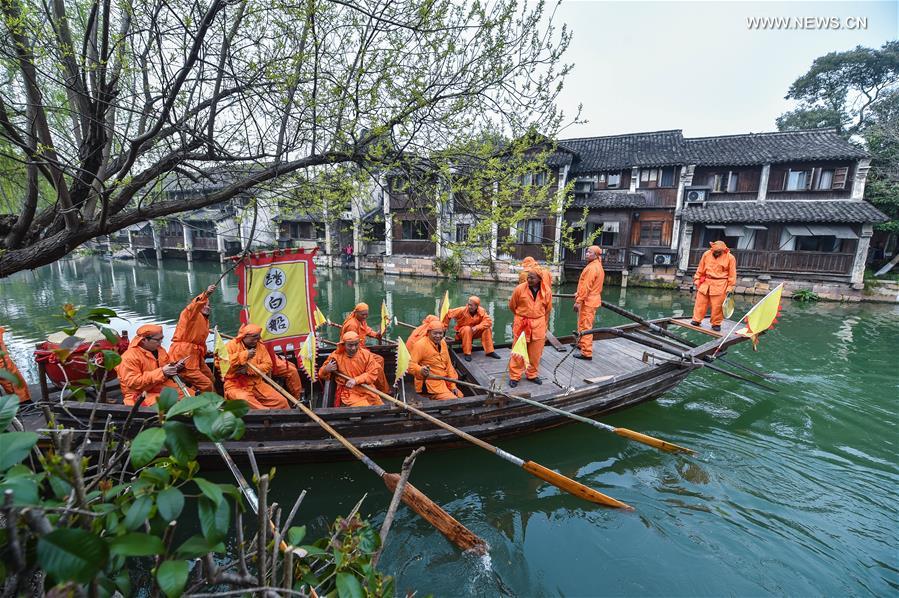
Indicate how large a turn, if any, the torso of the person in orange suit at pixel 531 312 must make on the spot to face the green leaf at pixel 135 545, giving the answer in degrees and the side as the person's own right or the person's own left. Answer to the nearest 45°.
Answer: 0° — they already face it

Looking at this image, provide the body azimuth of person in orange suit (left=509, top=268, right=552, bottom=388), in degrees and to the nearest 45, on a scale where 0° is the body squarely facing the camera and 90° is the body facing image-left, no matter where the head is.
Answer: approximately 0°

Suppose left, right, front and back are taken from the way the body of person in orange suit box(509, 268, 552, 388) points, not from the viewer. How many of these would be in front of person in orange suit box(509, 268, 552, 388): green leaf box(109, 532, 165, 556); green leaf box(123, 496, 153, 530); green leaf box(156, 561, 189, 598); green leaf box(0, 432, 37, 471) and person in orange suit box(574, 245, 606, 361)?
4

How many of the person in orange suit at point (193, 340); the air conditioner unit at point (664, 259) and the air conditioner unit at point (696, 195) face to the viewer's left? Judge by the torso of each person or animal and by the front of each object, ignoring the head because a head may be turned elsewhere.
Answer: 0

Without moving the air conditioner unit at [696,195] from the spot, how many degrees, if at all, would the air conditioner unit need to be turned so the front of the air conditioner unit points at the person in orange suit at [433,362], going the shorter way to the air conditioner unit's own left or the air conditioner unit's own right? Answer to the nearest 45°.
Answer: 0° — it already faces them

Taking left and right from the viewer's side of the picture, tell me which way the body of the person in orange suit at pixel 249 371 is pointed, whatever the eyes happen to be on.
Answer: facing the viewer and to the right of the viewer

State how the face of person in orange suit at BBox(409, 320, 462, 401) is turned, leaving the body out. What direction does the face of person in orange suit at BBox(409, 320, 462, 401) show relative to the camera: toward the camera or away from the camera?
toward the camera

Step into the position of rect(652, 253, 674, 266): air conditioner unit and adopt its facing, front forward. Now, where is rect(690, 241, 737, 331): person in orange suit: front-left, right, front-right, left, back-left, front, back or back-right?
front

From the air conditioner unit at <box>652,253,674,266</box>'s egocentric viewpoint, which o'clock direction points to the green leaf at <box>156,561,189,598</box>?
The green leaf is roughly at 12 o'clock from the air conditioner unit.

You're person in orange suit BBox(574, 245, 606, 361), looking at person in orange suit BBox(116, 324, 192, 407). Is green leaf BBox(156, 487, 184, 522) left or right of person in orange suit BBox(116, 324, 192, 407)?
left
